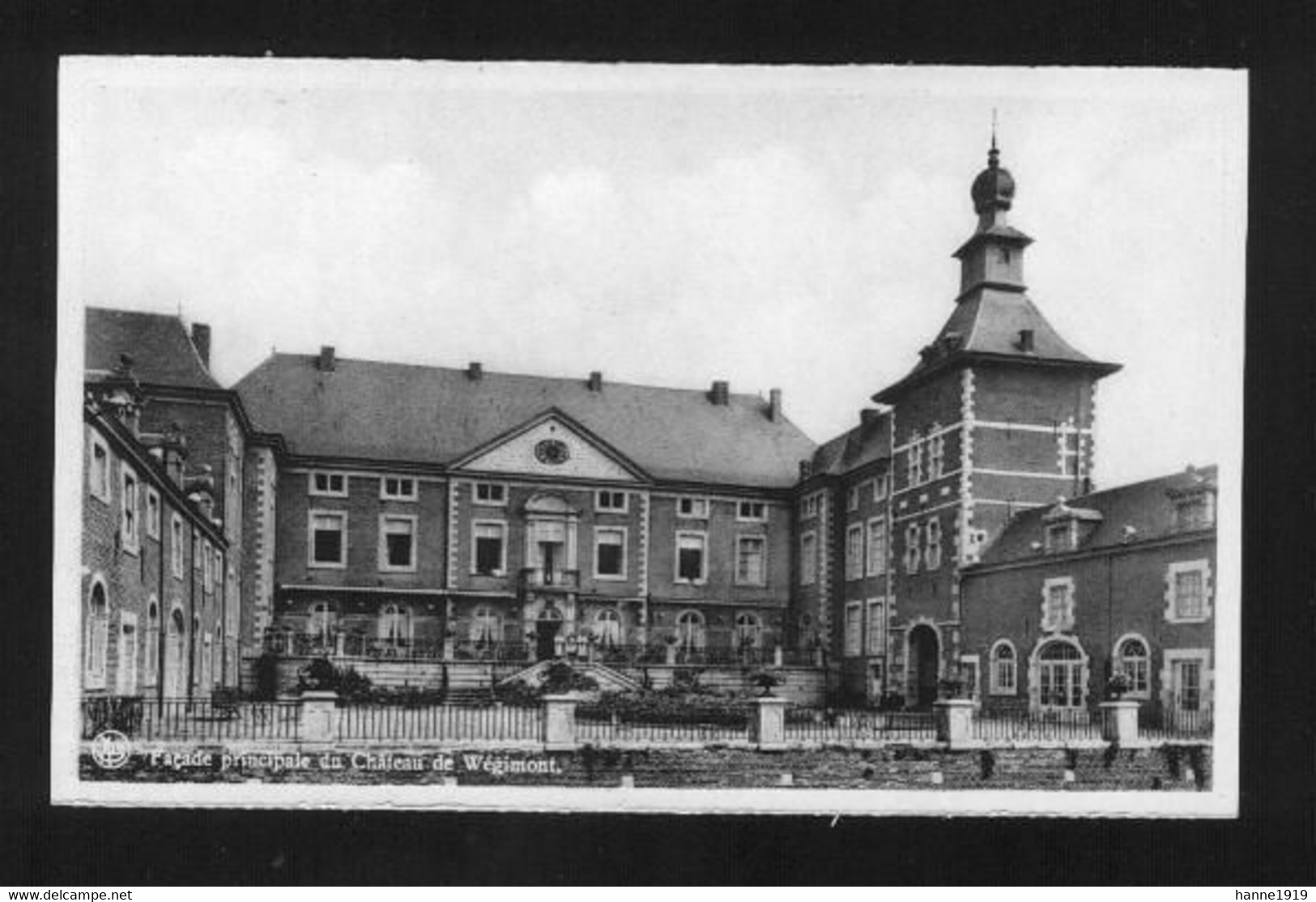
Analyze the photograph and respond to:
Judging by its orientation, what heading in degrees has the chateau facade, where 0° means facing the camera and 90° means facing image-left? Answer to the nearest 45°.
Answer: approximately 0°
